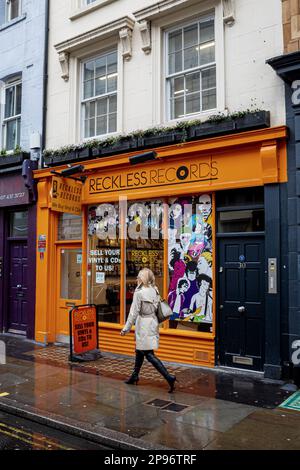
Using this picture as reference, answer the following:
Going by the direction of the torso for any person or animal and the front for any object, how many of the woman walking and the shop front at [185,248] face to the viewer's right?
0

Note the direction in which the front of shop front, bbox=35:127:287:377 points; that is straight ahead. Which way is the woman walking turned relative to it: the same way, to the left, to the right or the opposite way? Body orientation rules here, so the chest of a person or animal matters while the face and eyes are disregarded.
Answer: to the right

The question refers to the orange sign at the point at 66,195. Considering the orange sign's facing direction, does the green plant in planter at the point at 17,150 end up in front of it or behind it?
behind

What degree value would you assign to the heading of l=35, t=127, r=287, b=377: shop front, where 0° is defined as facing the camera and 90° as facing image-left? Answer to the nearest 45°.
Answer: approximately 45°

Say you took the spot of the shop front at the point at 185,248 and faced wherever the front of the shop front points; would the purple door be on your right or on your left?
on your right

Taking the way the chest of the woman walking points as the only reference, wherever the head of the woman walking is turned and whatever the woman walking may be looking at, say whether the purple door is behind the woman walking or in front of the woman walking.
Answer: in front

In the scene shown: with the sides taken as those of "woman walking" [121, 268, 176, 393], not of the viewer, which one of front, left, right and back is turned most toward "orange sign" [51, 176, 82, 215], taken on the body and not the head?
front
